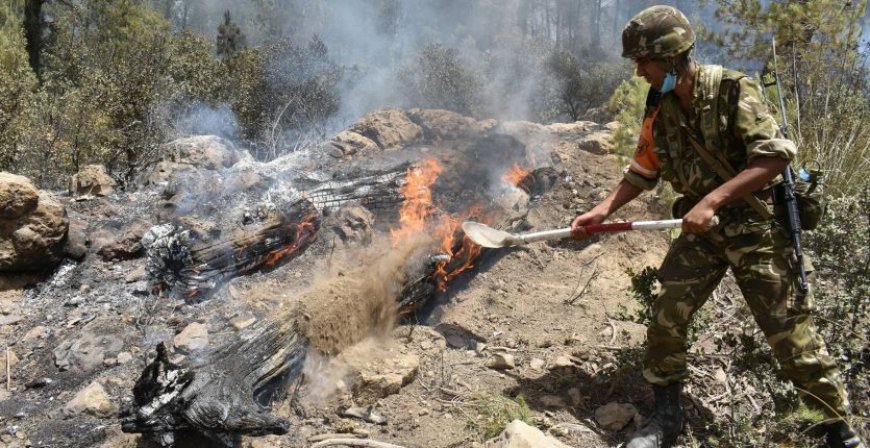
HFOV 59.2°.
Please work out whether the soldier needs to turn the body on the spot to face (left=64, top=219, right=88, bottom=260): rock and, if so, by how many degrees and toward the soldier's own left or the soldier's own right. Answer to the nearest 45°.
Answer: approximately 45° to the soldier's own right

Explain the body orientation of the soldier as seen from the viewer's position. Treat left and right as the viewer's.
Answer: facing the viewer and to the left of the viewer

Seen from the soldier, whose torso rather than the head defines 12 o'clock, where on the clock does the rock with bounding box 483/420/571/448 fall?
The rock is roughly at 12 o'clock from the soldier.

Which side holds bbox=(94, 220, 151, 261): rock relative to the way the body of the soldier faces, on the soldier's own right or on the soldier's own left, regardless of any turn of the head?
on the soldier's own right

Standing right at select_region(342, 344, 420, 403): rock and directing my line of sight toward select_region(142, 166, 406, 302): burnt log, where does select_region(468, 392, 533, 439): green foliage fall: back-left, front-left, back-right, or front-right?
back-right

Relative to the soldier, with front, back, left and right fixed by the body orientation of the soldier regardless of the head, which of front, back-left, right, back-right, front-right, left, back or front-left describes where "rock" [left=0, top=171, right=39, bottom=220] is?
front-right

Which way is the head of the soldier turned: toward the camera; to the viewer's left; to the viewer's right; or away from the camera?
to the viewer's left

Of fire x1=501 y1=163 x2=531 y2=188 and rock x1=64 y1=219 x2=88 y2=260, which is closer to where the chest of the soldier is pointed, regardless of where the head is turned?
the rock

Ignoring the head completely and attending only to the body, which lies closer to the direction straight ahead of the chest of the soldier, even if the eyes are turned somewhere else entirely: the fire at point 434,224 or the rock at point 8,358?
the rock

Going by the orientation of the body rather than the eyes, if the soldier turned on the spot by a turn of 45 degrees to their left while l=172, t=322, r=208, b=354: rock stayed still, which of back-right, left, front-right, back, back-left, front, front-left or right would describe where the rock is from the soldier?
right

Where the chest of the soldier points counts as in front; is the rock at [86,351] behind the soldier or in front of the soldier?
in front
